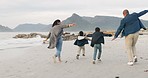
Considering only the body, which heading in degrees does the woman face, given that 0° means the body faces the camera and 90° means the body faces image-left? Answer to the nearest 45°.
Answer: approximately 225°

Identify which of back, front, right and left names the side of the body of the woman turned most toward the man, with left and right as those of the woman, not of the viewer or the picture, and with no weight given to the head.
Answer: right
